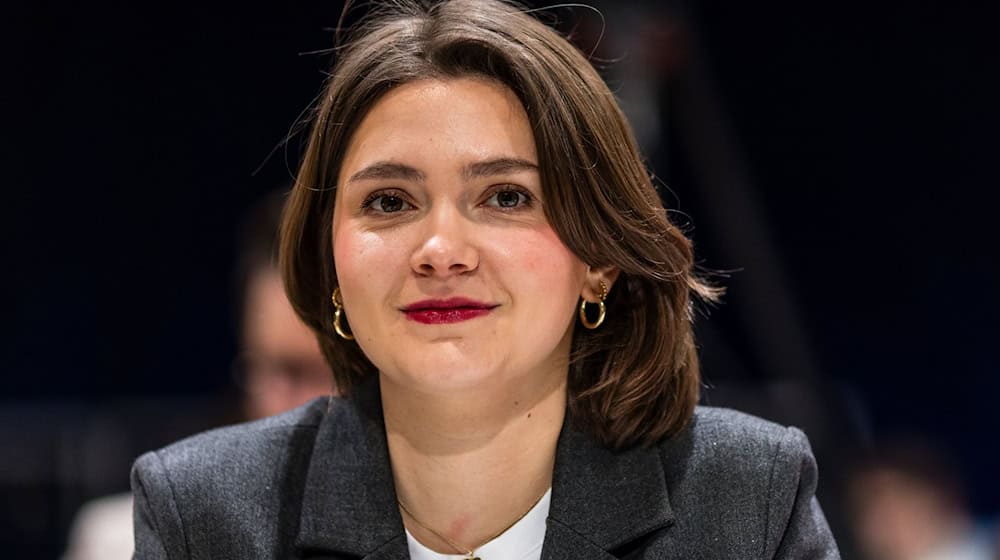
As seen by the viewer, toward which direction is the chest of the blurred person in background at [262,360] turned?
toward the camera

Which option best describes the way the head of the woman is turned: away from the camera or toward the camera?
toward the camera

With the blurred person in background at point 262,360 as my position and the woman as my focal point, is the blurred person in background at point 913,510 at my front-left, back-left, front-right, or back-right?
front-left

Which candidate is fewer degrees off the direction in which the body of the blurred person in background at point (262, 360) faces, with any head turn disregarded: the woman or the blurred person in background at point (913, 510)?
the woman

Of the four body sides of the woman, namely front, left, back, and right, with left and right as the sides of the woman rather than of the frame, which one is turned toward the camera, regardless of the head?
front

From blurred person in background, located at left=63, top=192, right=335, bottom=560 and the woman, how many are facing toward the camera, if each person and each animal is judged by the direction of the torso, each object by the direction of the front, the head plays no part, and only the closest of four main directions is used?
2

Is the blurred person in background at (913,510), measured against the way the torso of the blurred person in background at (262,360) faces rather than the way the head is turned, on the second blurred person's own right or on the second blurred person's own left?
on the second blurred person's own left

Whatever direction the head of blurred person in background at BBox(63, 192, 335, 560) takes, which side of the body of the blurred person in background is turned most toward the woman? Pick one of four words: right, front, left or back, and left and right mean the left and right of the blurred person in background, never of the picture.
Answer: front
